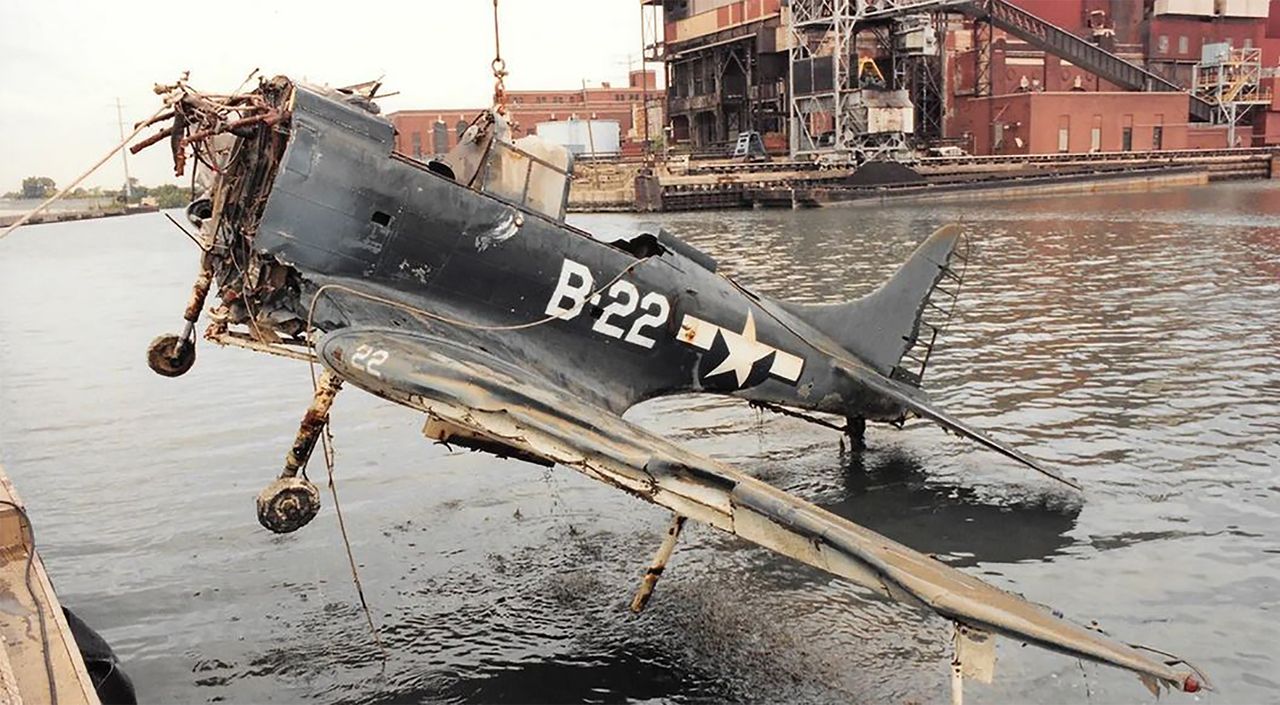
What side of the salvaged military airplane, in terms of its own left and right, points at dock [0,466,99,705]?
front

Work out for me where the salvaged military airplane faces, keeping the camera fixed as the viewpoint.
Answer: facing the viewer and to the left of the viewer
